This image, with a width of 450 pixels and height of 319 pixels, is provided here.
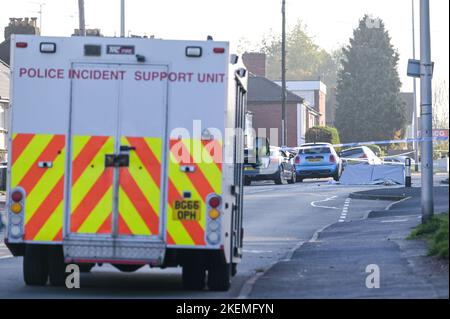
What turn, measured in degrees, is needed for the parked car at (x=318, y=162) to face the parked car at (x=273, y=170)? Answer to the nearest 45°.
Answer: approximately 135° to its left

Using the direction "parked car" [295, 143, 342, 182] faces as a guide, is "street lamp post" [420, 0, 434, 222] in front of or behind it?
behind

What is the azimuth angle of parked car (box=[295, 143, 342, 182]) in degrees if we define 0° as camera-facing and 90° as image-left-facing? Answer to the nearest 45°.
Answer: approximately 180°

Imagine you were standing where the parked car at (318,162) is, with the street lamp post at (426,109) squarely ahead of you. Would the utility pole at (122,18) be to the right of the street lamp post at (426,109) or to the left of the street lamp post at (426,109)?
right
